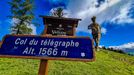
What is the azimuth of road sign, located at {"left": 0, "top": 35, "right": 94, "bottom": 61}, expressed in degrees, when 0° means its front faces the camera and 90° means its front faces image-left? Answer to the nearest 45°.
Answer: approximately 0°

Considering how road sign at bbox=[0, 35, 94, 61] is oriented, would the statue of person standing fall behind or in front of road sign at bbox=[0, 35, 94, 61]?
behind
